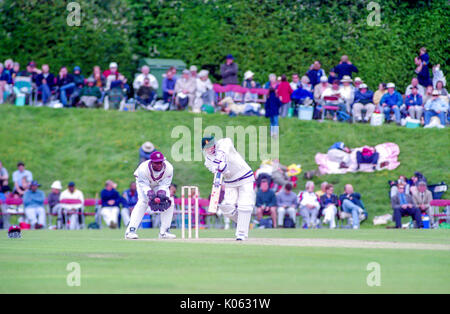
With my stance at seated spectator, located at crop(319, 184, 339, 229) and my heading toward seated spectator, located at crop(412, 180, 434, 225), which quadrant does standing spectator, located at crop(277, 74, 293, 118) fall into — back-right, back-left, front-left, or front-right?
back-left

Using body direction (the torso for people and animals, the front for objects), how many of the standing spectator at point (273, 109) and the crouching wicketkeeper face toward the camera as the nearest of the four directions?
1

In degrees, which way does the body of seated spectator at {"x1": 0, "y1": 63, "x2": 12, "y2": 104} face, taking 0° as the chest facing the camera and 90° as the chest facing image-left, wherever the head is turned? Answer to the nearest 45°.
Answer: approximately 0°

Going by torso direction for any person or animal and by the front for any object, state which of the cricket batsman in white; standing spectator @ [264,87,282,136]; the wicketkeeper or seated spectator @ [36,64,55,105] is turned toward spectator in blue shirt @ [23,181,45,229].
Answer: seated spectator @ [36,64,55,105]
